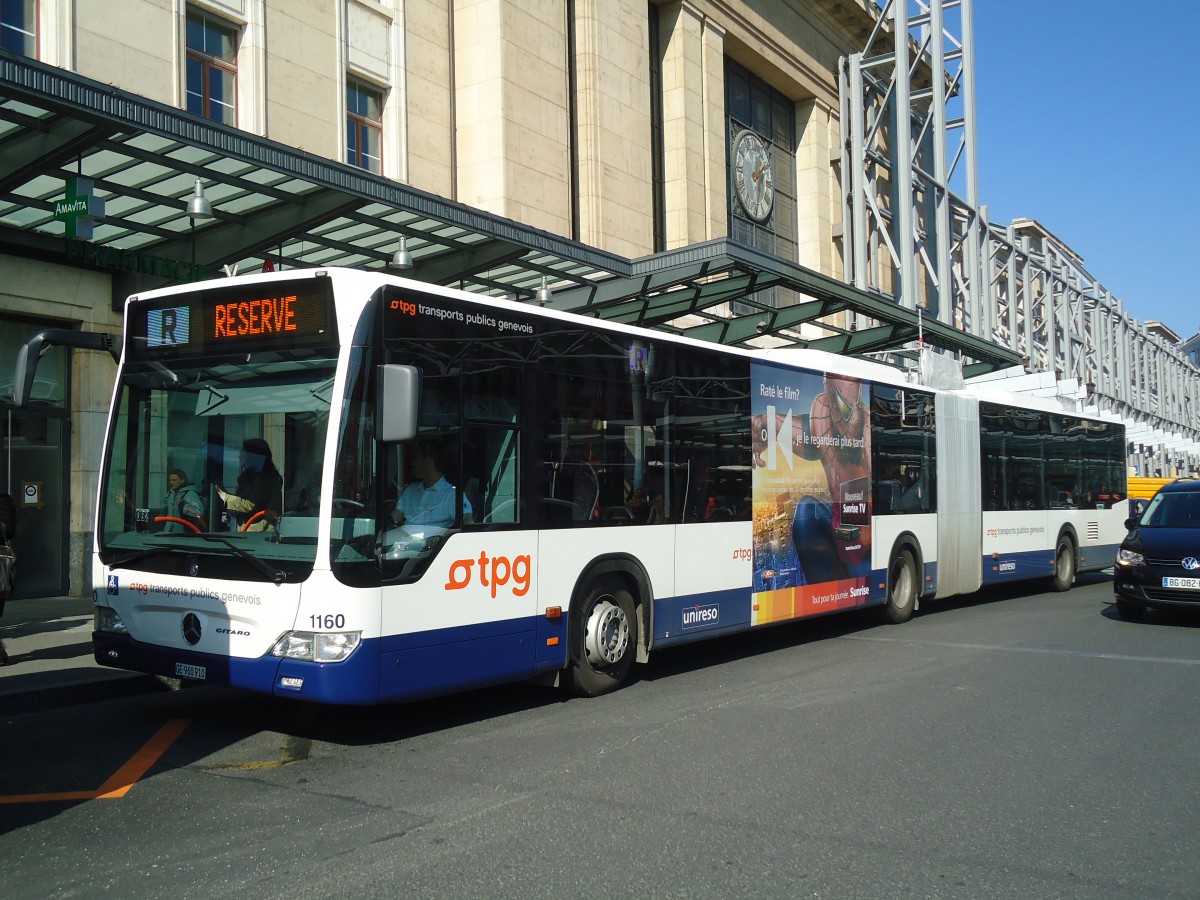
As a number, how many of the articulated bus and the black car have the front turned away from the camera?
0

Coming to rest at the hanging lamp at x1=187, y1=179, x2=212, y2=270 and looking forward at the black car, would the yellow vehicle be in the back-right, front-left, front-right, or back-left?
front-left

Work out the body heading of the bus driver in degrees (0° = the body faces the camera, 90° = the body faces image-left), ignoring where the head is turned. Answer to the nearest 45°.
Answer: approximately 45°

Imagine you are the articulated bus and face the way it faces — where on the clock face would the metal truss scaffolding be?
The metal truss scaffolding is roughly at 5 o'clock from the articulated bus.

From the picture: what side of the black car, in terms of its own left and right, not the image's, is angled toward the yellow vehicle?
back

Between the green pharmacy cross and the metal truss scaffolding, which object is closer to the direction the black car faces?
the green pharmacy cross

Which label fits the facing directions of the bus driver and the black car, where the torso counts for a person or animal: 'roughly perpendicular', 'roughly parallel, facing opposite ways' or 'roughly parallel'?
roughly parallel

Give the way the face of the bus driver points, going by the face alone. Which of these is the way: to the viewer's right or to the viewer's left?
to the viewer's left

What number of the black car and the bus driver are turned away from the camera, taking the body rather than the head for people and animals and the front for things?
0

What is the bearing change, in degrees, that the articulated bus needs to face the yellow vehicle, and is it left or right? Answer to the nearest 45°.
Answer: approximately 180°

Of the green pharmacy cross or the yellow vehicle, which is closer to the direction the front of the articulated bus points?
the green pharmacy cross

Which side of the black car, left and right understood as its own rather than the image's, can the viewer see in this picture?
front

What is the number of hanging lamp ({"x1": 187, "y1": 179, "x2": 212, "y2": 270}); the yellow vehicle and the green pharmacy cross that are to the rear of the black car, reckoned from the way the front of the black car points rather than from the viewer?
1

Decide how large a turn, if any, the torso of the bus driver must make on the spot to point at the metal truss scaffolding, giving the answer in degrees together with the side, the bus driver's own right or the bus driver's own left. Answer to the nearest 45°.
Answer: approximately 180°

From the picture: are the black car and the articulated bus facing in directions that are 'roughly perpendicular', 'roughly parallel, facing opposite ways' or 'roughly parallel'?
roughly parallel

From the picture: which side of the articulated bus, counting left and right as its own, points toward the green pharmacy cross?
front
